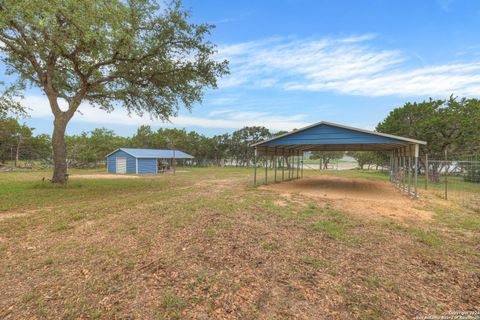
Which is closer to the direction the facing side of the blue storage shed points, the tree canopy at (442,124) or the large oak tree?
the large oak tree

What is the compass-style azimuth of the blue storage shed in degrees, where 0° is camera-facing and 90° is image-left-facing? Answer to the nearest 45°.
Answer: approximately 45°

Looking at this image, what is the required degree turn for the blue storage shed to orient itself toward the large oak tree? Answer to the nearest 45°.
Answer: approximately 45° to its left

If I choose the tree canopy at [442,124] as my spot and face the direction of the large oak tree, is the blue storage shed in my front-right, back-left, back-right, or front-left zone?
front-right

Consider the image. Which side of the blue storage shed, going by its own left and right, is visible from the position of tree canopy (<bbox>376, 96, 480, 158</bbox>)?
left

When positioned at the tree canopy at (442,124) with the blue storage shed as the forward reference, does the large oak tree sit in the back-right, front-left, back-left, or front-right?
front-left
